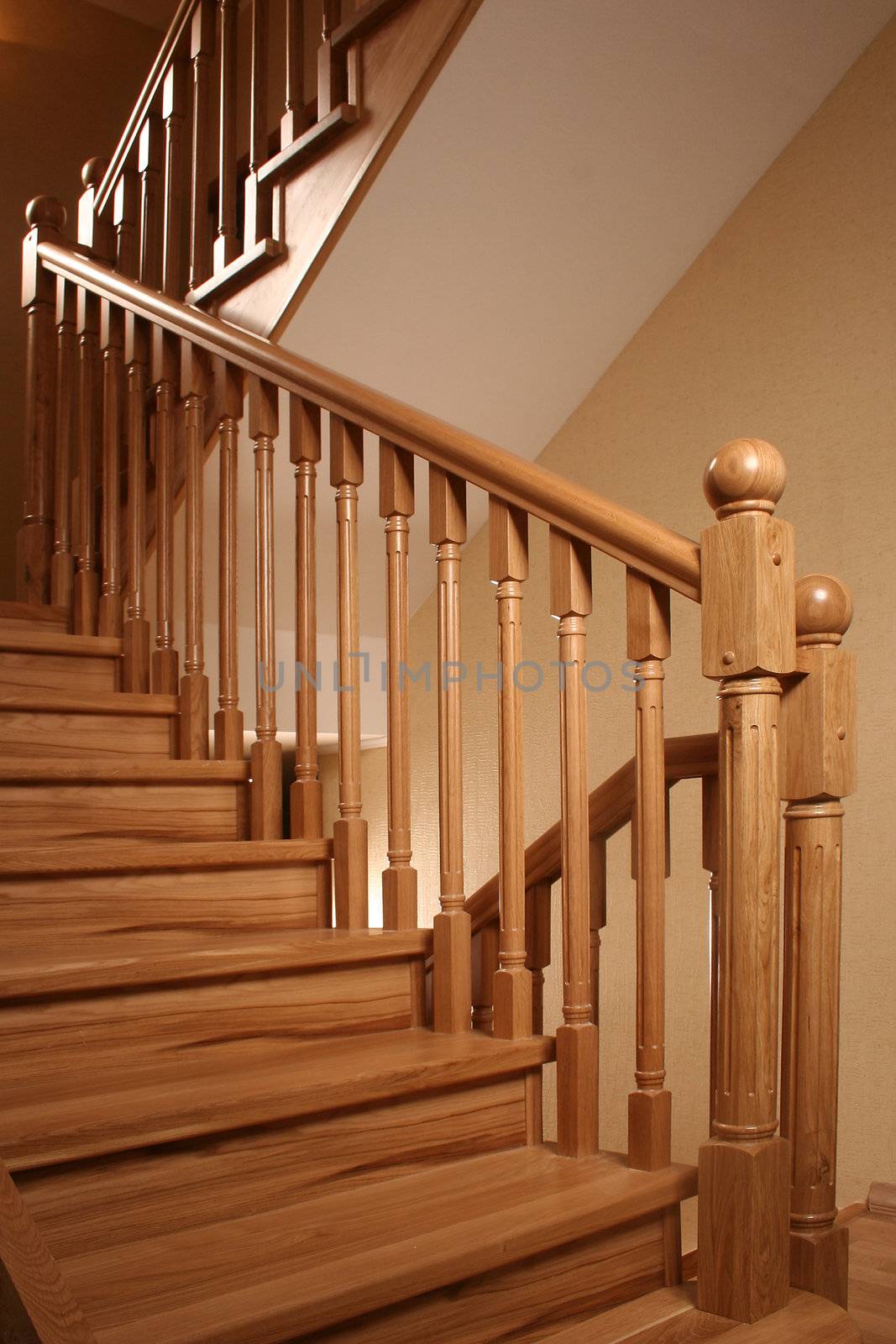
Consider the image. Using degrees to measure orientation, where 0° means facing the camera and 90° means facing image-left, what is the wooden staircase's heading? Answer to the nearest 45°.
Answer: approximately 315°
